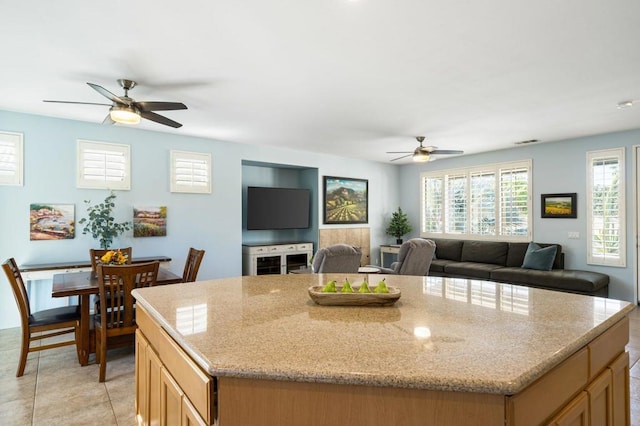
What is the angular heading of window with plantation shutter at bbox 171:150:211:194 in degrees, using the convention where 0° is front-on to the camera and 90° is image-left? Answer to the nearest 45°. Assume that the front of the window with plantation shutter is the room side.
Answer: approximately 0°

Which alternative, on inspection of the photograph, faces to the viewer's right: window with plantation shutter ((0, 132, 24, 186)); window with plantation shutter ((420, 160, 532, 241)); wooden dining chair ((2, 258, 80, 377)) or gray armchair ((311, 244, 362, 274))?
the wooden dining chair

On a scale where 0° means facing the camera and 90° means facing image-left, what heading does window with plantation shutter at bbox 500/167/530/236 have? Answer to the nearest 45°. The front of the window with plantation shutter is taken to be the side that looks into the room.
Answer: approximately 45°

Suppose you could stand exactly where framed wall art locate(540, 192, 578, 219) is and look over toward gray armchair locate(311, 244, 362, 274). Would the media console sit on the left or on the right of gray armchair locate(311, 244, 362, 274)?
right

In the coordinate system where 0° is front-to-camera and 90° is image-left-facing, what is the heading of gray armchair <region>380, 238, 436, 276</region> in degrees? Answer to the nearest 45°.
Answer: approximately 135°

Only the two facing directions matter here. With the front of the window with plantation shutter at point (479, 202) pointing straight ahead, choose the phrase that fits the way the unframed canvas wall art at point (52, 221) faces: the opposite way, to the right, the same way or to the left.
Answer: to the left

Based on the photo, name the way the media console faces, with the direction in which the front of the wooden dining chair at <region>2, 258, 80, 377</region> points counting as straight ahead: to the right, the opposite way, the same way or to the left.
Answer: to the right

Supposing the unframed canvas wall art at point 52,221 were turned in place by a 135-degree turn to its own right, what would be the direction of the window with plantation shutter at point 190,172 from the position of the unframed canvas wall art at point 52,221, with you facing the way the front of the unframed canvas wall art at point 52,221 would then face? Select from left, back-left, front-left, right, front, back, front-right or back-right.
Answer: back-right

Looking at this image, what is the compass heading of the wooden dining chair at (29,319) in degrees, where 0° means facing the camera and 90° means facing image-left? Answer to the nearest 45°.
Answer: approximately 270°

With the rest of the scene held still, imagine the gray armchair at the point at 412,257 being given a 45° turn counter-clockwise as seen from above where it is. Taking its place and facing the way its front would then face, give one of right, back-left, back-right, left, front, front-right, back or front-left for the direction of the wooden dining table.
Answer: front-left

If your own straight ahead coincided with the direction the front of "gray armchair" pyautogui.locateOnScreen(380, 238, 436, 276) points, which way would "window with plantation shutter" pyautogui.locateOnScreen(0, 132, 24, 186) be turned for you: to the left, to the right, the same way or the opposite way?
the opposite way

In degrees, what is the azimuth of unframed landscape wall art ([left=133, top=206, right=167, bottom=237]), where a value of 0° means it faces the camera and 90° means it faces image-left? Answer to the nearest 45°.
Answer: approximately 0°
